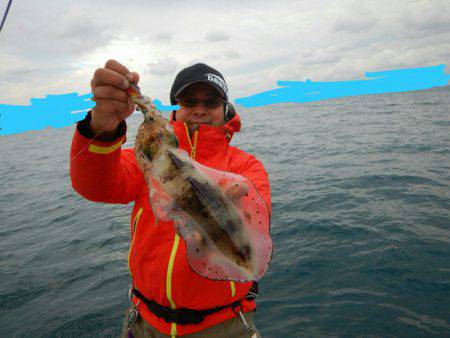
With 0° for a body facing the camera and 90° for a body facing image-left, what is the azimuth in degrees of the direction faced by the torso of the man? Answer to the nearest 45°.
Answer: approximately 0°
